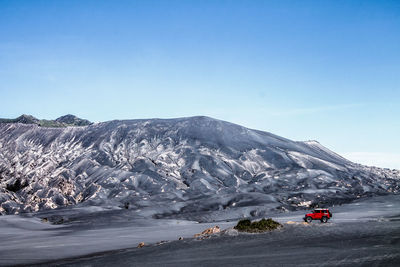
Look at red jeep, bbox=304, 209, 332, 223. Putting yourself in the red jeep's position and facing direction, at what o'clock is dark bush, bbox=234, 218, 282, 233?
The dark bush is roughly at 10 o'clock from the red jeep.

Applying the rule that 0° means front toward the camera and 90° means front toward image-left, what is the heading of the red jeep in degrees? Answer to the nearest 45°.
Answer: approximately 90°
